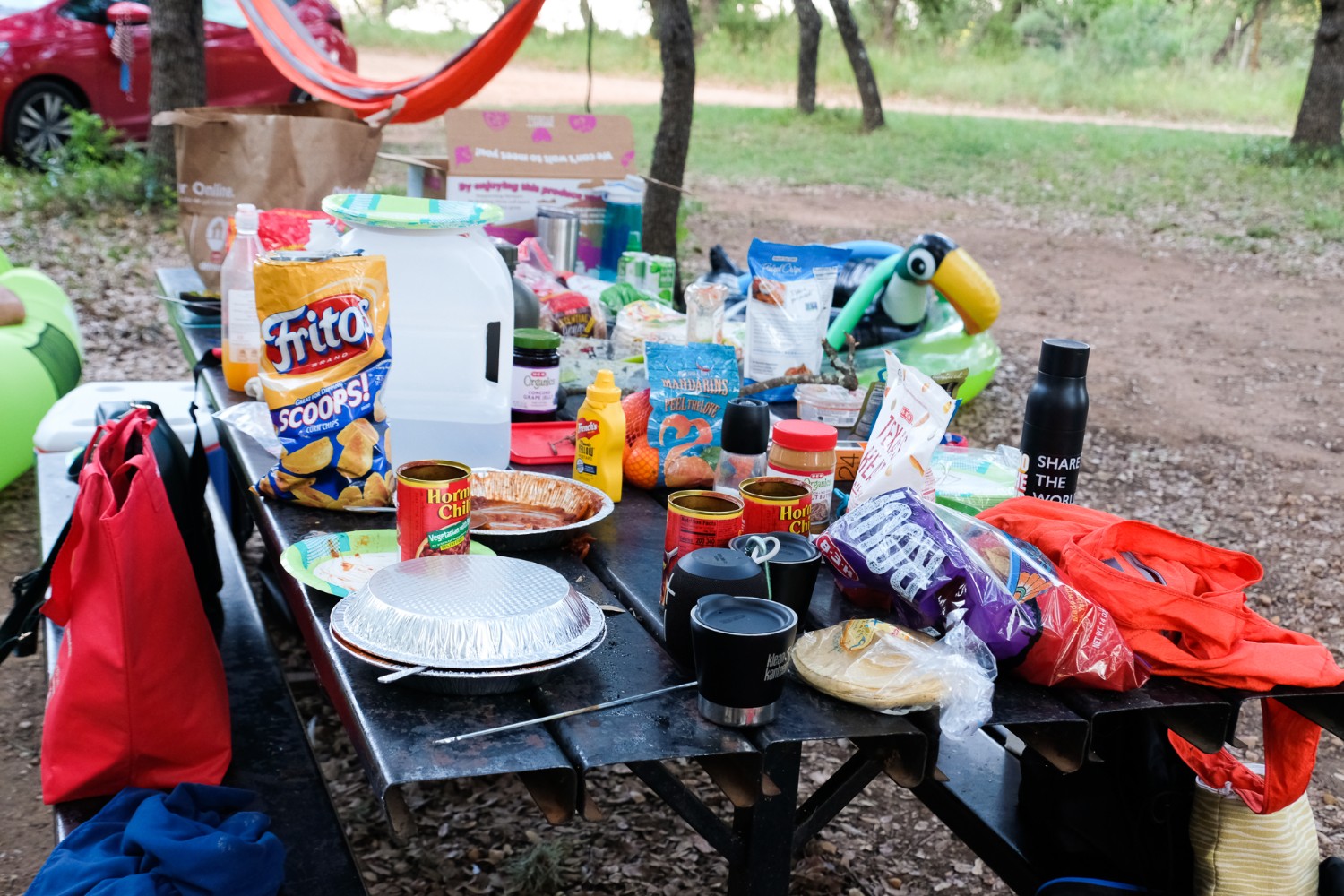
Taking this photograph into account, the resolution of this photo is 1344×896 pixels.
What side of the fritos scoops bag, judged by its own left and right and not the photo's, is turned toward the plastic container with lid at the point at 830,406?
left

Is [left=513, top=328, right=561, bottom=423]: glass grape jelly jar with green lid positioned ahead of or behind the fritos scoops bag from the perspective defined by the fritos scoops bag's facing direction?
behind

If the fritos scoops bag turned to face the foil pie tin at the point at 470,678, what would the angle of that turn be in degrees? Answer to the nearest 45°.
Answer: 0° — it already faces it

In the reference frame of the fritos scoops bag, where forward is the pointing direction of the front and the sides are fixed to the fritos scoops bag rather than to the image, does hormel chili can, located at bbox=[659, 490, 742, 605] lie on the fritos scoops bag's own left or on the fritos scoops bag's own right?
on the fritos scoops bag's own left

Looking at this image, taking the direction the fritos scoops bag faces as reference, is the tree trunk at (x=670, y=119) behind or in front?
behind

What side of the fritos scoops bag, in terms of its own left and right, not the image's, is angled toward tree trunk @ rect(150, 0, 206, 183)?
back

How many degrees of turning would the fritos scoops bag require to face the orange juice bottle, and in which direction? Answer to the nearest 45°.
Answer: approximately 180°

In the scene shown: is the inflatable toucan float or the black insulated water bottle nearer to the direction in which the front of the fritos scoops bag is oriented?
the black insulated water bottle

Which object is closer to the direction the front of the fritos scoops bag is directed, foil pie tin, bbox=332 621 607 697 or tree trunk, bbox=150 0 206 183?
the foil pie tin

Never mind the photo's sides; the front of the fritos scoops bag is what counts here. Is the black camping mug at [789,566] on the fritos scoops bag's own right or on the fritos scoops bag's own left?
on the fritos scoops bag's own left

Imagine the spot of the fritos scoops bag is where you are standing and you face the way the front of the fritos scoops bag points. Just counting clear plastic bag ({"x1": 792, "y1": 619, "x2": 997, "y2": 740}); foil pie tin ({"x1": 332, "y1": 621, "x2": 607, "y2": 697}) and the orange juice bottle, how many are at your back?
1

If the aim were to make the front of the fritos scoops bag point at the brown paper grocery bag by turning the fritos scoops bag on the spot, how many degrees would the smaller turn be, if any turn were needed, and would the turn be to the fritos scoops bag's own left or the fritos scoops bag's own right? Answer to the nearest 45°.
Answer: approximately 180°

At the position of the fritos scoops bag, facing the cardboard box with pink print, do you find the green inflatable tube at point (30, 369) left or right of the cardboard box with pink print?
left
